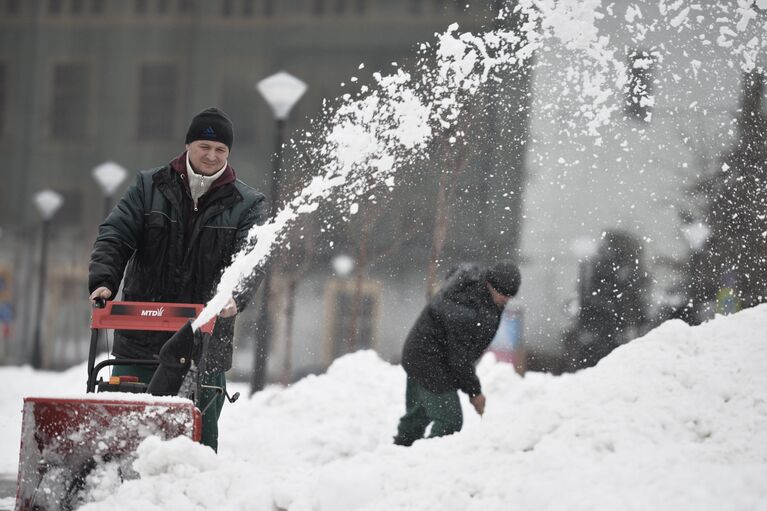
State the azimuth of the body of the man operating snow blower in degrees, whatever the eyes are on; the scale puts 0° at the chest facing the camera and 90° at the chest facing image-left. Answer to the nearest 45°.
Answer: approximately 0°

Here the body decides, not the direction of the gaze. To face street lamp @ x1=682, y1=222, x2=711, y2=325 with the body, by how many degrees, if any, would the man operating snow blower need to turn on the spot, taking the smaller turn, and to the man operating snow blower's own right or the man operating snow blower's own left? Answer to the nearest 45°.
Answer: approximately 135° to the man operating snow blower's own left

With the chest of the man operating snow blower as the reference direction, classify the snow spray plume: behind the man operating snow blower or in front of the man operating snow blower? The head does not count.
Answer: behind
